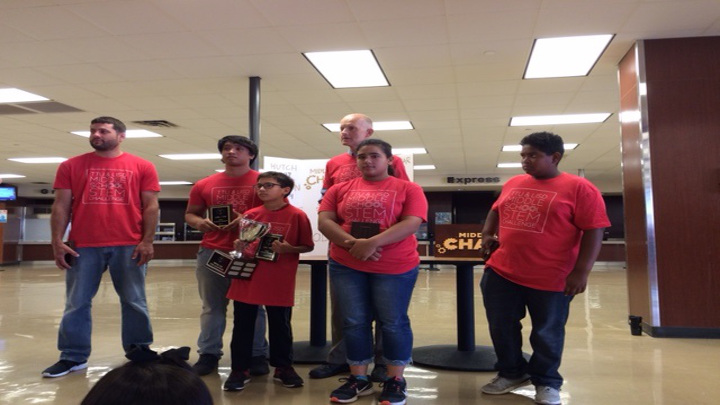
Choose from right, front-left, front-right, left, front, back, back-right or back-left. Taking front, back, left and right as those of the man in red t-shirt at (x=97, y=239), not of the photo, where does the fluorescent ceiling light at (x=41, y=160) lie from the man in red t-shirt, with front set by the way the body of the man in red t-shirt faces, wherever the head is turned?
back

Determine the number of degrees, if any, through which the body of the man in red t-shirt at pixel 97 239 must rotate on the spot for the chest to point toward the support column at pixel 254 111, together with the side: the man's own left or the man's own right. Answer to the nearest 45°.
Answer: approximately 135° to the man's own left

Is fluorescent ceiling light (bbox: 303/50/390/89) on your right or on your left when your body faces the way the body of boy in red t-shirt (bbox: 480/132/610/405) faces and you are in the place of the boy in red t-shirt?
on your right

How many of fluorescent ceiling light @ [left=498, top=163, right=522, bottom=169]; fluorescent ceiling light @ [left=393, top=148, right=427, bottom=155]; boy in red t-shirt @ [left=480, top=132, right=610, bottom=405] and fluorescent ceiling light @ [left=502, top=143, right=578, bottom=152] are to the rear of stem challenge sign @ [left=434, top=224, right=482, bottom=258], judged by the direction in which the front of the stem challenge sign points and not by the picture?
3

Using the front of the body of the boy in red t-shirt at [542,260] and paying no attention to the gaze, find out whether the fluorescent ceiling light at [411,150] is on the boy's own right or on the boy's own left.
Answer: on the boy's own right

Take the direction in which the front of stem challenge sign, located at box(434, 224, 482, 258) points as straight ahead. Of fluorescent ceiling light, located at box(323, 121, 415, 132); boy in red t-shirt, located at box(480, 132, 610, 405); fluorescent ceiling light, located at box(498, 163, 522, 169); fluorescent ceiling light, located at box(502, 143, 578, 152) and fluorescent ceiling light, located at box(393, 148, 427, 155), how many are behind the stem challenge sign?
4

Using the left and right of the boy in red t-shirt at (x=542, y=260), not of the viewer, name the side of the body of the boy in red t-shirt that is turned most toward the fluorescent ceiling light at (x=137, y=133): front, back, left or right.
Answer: right

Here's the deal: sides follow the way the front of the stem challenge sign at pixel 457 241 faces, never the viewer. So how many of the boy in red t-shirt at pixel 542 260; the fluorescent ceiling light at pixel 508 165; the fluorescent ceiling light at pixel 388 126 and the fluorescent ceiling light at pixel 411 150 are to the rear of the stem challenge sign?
3

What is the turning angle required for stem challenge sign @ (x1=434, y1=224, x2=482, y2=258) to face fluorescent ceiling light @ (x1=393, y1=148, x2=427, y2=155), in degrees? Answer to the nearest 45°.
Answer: approximately 180°

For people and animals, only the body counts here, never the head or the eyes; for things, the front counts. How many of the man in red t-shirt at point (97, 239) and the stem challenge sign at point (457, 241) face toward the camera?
2

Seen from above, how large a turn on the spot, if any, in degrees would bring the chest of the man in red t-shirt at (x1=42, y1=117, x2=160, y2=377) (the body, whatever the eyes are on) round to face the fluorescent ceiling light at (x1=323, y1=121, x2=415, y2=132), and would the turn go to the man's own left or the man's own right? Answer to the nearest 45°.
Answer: approximately 135° to the man's own left

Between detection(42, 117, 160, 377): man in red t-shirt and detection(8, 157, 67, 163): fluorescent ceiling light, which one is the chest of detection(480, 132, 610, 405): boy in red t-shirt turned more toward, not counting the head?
the man in red t-shirt
